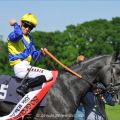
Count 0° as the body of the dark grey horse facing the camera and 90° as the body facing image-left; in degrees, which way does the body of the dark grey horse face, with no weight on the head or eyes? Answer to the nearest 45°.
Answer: approximately 270°
